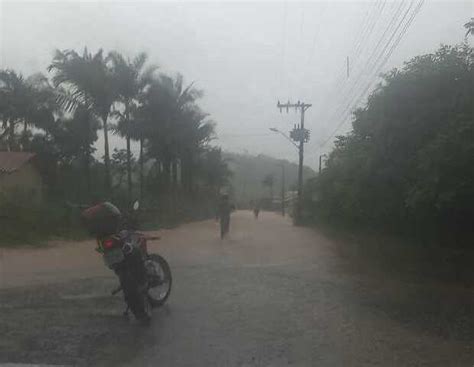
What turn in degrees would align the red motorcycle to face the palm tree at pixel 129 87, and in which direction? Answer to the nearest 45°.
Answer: approximately 45° to its left

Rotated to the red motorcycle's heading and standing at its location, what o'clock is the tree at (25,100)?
The tree is roughly at 10 o'clock from the red motorcycle.

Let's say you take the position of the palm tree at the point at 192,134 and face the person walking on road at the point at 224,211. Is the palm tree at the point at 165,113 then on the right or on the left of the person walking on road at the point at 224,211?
right

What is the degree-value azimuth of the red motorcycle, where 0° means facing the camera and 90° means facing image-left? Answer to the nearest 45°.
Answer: approximately 225°

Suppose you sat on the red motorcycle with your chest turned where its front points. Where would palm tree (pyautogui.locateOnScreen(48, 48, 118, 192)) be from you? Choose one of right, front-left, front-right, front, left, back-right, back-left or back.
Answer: front-left

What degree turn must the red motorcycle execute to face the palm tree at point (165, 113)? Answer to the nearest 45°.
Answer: approximately 45° to its left

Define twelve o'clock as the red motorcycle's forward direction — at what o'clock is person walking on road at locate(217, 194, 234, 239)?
The person walking on road is roughly at 11 o'clock from the red motorcycle.

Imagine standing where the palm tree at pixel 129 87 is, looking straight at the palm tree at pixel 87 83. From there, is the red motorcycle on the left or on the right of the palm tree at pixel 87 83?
left

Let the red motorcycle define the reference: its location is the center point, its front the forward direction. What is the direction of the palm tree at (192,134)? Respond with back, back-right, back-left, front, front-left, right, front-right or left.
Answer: front-left
